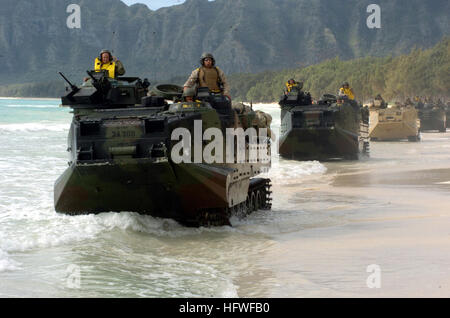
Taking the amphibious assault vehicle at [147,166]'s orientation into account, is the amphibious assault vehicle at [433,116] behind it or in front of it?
behind

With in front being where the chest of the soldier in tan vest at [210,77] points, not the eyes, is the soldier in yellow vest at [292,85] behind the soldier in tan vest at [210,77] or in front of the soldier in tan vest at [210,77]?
behind

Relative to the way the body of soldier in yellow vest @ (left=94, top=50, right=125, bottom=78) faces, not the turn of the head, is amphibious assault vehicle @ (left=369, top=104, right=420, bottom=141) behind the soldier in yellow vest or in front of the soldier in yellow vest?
behind

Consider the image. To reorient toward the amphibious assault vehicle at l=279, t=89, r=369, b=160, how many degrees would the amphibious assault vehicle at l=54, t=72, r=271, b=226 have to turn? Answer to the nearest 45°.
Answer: approximately 135° to its right

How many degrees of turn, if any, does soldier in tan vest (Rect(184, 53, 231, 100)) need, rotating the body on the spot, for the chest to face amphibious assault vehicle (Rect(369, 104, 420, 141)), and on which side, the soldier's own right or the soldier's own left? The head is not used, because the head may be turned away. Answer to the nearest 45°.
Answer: approximately 180°

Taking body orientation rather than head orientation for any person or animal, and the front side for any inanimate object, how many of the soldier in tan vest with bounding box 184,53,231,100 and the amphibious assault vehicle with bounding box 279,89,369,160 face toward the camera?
2

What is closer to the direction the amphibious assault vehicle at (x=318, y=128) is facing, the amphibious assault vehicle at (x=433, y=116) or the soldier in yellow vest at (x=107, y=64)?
the soldier in yellow vest

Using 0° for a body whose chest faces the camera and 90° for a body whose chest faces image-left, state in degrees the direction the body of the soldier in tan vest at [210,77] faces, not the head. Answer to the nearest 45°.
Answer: approximately 0°

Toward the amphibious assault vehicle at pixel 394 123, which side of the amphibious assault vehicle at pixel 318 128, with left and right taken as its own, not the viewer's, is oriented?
back

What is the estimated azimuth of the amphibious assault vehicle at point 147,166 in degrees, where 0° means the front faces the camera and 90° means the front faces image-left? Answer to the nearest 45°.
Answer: approximately 45°

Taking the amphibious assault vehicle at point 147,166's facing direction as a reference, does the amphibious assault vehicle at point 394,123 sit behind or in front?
behind

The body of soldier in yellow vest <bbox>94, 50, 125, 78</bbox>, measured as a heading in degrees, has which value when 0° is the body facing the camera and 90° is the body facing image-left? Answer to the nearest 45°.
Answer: approximately 45°

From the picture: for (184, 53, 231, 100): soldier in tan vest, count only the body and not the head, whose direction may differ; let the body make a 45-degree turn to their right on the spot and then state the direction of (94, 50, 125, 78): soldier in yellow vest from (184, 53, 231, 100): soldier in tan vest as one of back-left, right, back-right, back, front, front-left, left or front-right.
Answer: front-right
